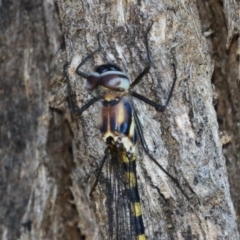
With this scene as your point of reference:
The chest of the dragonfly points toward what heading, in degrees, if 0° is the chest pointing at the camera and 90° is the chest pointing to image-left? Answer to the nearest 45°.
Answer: approximately 180°
